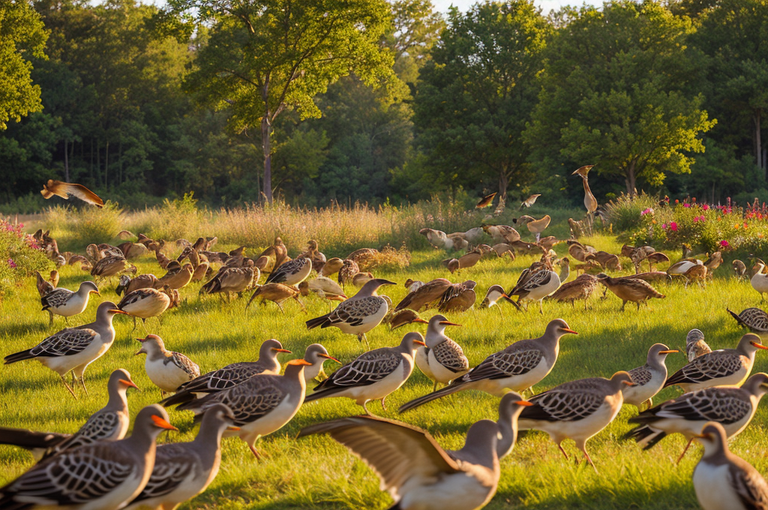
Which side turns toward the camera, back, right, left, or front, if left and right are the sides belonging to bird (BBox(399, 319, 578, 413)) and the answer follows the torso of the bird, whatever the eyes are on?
right

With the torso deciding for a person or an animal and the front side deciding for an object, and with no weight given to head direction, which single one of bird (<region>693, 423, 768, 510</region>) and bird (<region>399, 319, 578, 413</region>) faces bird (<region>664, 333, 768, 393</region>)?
bird (<region>399, 319, 578, 413</region>)

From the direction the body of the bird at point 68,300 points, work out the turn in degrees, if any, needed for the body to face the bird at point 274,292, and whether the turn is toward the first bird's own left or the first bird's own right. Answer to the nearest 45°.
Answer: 0° — it already faces it

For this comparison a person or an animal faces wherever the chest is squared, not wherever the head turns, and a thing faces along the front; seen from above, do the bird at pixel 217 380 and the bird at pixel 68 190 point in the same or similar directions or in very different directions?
very different directions

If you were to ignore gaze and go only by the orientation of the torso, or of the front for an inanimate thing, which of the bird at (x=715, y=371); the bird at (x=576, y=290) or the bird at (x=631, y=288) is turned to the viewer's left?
the bird at (x=631, y=288)

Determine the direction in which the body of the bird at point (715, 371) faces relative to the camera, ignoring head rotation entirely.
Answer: to the viewer's right

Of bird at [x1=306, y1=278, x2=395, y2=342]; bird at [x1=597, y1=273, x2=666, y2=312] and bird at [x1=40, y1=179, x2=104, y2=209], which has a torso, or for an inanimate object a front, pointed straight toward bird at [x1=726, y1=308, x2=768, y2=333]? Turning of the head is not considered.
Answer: bird at [x1=306, y1=278, x2=395, y2=342]

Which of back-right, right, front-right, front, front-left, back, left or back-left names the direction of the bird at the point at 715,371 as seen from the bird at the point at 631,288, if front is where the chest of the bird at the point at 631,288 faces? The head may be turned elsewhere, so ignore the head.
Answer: left

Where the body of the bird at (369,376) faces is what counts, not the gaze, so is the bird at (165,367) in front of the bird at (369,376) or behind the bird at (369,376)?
behind

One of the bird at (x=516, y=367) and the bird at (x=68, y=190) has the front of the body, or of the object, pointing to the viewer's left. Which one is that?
the bird at (x=68, y=190)

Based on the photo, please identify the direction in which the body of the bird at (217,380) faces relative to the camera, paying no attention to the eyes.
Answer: to the viewer's right

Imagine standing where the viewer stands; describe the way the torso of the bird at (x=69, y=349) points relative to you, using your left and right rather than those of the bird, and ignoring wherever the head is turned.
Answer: facing to the right of the viewer

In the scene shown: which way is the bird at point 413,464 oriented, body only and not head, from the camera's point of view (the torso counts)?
to the viewer's right

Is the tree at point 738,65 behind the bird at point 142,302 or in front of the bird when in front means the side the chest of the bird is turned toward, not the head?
in front

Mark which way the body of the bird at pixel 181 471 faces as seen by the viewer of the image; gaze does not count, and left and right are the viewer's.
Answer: facing to the right of the viewer
